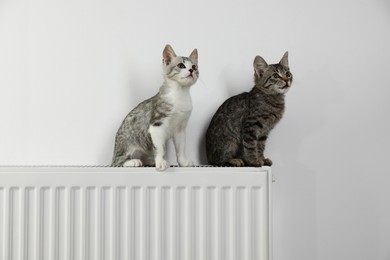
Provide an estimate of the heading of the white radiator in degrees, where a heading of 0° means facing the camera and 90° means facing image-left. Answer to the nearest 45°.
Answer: approximately 0°

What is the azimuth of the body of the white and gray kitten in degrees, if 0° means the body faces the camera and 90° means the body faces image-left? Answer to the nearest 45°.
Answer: approximately 315°
